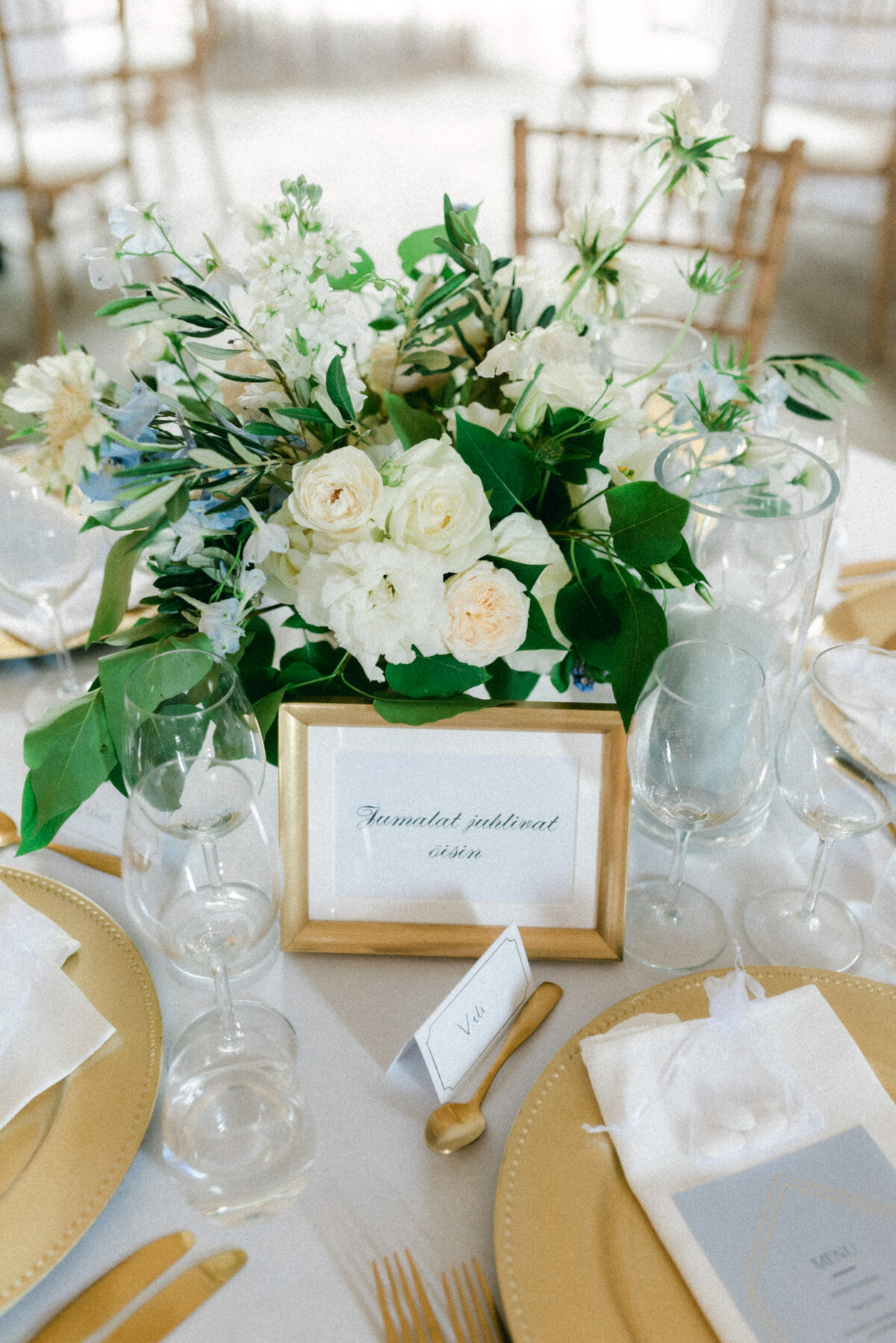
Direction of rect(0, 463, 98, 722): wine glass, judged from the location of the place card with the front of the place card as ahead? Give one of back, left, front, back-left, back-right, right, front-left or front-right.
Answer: back

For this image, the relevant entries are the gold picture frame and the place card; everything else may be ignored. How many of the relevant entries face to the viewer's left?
0

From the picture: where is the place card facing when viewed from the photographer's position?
facing the viewer and to the right of the viewer
